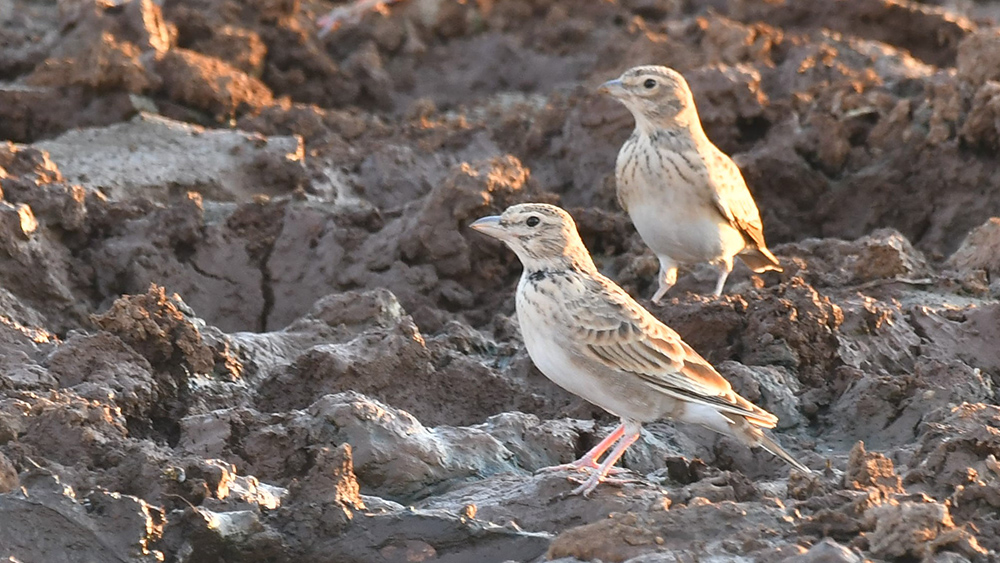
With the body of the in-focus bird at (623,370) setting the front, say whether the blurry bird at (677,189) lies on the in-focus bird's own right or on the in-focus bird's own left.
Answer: on the in-focus bird's own right

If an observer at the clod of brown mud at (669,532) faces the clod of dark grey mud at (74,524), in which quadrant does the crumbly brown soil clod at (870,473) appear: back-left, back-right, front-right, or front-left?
back-right

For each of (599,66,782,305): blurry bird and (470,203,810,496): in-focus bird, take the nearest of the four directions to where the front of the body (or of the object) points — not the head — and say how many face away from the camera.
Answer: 0

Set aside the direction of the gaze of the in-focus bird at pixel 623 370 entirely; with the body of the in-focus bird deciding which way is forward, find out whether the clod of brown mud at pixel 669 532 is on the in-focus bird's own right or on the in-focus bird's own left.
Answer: on the in-focus bird's own left

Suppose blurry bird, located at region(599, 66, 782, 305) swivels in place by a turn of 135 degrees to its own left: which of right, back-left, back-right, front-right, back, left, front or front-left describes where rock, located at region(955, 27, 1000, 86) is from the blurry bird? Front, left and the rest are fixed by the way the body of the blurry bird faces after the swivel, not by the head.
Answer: front-left

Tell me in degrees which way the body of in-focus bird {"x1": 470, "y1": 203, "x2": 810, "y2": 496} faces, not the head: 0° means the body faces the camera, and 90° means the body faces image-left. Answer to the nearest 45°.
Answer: approximately 90°

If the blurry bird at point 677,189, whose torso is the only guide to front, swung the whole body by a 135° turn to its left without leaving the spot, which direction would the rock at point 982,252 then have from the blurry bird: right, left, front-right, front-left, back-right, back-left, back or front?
front

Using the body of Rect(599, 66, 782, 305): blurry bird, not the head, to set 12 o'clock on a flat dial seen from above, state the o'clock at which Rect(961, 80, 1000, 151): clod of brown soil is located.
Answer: The clod of brown soil is roughly at 6 o'clock from the blurry bird.

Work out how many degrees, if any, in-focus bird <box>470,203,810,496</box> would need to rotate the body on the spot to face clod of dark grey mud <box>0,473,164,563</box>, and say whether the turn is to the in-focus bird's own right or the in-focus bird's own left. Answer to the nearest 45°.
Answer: approximately 45° to the in-focus bird's own left

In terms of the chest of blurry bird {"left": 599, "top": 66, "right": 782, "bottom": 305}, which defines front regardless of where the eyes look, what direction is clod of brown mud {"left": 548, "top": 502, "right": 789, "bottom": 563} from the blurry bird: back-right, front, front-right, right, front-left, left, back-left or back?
front-left
